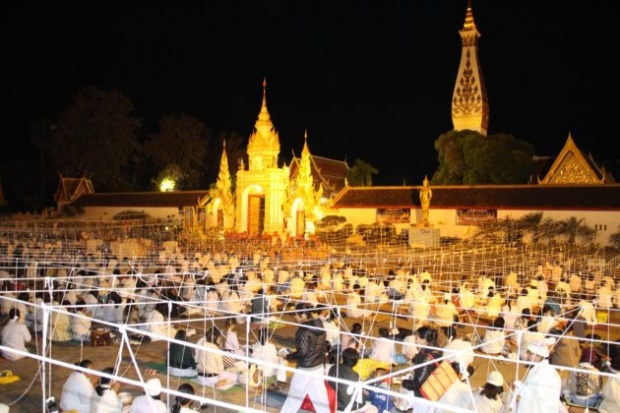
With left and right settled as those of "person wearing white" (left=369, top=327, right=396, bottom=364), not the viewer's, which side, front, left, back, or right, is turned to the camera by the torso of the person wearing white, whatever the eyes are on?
back

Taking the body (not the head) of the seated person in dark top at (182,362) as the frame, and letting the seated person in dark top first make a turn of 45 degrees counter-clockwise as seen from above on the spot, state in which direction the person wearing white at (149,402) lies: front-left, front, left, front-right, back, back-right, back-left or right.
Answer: back-left

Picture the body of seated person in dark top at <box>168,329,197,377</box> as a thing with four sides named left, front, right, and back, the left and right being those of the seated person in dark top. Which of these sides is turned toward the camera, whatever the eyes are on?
back

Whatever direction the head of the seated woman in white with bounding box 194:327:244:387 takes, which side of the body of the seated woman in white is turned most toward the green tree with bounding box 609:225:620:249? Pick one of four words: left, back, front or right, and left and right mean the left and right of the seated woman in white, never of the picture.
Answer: front

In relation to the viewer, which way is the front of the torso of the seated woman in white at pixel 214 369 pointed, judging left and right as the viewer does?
facing away from the viewer and to the right of the viewer

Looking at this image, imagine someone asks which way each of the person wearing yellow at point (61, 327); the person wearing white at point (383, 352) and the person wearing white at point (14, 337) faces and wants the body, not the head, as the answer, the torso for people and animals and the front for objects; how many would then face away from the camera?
3

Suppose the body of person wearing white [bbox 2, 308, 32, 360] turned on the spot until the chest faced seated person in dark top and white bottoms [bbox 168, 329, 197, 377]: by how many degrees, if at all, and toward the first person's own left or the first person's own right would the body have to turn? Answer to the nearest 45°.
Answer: approximately 135° to the first person's own right

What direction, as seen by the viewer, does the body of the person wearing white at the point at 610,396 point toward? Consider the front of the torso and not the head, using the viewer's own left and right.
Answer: facing away from the viewer and to the right of the viewer

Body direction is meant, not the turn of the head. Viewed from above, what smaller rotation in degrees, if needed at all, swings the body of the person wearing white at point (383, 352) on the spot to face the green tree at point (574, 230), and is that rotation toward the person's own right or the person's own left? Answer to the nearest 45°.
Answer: approximately 45° to the person's own right

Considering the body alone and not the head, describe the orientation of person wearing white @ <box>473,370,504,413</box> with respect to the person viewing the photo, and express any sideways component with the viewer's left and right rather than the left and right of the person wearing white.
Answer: facing away from the viewer and to the right of the viewer

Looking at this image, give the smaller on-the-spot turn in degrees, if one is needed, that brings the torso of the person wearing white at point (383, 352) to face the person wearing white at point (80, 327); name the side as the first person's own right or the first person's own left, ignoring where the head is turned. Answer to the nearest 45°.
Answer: approximately 90° to the first person's own left

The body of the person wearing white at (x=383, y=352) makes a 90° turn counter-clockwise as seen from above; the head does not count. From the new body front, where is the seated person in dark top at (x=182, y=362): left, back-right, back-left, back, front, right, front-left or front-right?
front

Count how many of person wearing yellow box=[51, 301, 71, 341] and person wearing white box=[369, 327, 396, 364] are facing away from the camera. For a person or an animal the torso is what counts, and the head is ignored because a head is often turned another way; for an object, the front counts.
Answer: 2
